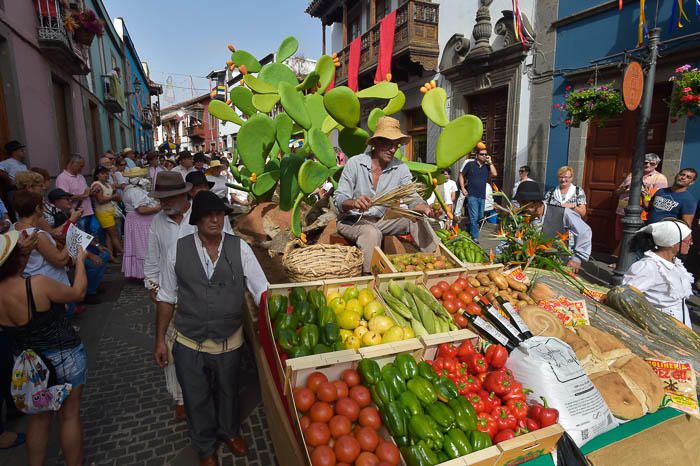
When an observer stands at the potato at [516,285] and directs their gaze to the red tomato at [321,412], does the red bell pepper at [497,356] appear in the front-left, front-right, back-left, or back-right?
front-left

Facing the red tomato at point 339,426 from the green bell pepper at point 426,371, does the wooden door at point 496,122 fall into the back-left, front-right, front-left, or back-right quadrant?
back-right

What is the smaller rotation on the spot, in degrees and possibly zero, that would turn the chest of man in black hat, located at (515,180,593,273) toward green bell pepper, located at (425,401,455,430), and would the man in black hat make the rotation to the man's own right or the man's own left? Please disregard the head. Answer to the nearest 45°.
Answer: approximately 45° to the man's own left

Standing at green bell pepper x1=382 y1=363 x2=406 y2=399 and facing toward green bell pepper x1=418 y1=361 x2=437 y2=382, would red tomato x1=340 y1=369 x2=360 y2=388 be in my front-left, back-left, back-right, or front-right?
back-left

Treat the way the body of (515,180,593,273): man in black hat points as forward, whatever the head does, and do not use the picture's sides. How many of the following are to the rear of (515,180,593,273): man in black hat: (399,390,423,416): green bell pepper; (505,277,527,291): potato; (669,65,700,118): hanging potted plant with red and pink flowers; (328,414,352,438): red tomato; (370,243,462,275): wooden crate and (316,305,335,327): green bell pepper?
1

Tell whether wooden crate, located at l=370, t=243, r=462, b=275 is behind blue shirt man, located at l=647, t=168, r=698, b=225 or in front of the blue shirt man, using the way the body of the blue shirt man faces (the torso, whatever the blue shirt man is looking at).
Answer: in front

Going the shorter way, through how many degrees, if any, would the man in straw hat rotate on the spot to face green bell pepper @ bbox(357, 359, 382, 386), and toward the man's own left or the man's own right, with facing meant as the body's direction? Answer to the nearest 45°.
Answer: approximately 45° to the man's own right

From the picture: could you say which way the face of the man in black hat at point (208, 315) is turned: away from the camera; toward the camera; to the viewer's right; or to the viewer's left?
toward the camera

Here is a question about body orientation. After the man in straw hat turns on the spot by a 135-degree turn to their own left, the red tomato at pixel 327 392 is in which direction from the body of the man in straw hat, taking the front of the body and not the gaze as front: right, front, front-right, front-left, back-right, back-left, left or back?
back

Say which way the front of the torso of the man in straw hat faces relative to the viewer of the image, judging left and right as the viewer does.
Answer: facing the viewer and to the right of the viewer

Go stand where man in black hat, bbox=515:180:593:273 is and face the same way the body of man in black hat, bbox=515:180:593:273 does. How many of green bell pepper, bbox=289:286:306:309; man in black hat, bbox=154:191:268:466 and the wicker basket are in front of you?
3

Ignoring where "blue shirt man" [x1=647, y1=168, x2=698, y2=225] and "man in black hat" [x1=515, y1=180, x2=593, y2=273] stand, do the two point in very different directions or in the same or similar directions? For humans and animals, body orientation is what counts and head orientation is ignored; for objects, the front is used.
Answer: same or similar directions

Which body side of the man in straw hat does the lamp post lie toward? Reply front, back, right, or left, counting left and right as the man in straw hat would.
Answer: left

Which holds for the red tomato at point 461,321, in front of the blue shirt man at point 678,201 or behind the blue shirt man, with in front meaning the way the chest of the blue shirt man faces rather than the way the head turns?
in front

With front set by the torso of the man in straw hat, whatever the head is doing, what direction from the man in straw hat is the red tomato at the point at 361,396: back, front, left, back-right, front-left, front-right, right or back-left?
front-right

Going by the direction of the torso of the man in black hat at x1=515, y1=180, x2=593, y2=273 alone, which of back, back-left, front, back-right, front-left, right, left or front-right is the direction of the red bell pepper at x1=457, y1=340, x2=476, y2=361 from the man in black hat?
front-left

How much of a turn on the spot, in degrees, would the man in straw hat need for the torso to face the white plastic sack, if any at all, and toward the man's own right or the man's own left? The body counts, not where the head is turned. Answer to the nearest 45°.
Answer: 0° — they already face it

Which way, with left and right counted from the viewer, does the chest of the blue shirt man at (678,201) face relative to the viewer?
facing the viewer and to the left of the viewer
